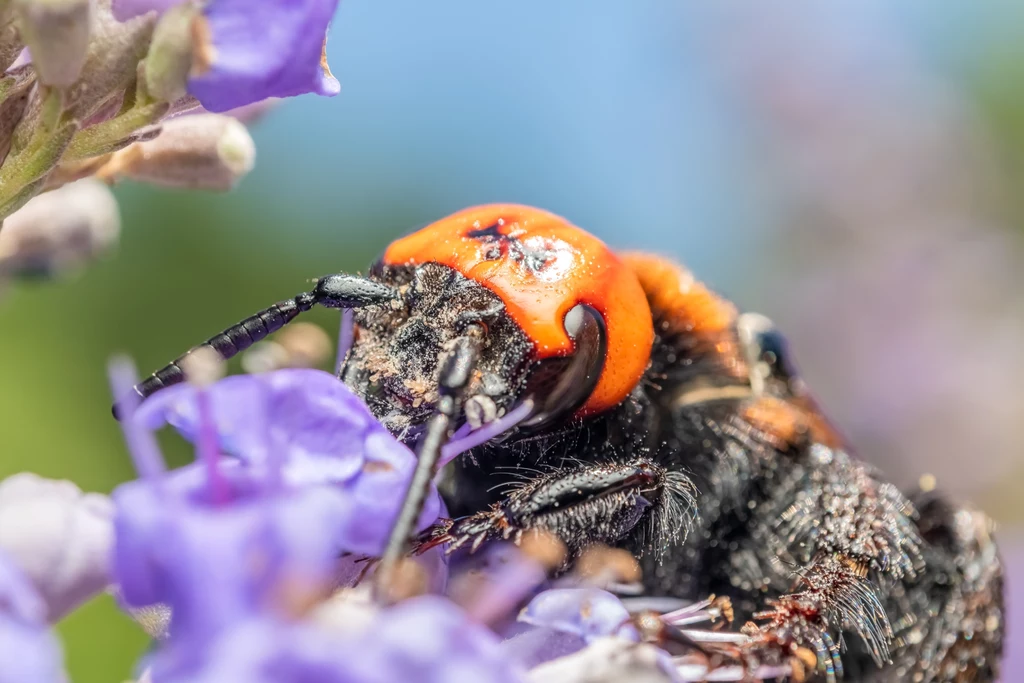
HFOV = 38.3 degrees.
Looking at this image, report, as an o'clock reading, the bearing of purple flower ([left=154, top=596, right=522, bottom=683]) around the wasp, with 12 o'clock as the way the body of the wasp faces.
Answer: The purple flower is roughly at 11 o'clock from the wasp.

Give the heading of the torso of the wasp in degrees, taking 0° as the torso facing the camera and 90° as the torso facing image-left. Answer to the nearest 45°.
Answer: approximately 45°
